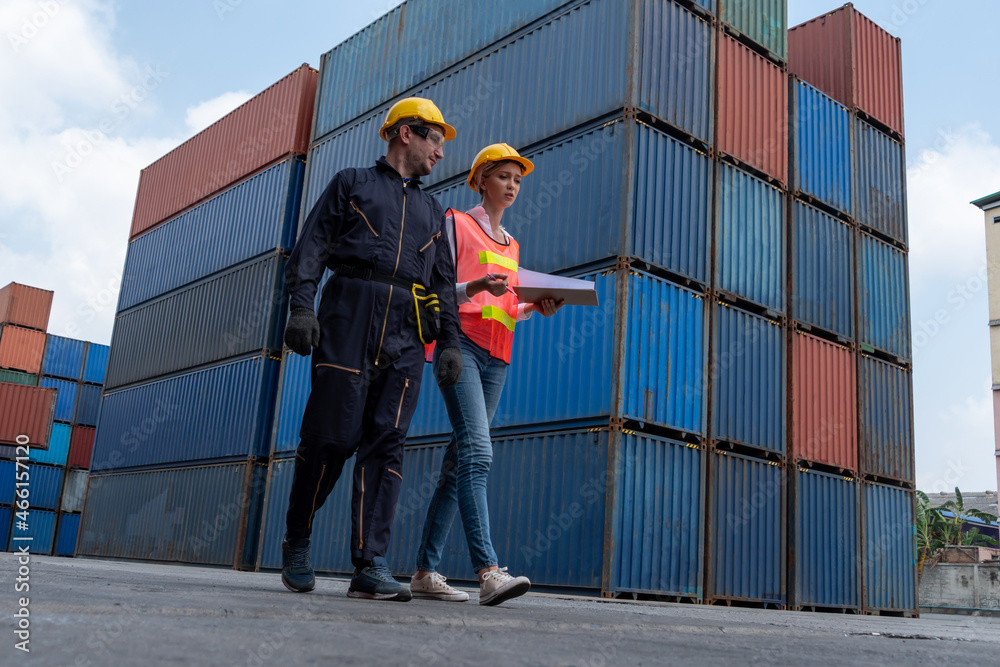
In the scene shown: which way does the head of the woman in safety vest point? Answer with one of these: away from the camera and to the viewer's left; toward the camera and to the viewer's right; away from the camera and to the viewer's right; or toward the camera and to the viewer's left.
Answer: toward the camera and to the viewer's right

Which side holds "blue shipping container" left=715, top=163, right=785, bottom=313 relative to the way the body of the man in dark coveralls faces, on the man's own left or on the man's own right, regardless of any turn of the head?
on the man's own left

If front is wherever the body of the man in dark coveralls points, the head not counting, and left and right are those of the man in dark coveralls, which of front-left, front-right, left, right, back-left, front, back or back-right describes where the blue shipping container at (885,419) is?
left
